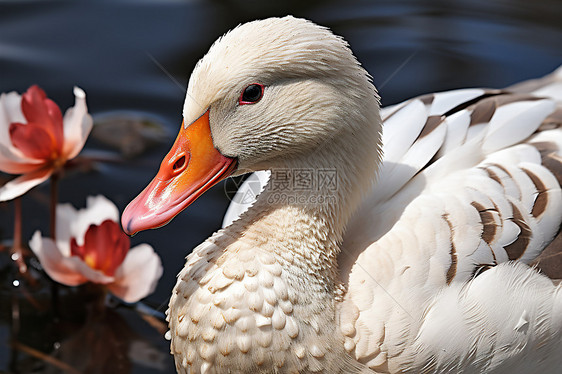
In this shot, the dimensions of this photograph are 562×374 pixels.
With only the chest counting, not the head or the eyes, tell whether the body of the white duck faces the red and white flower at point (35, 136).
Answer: no

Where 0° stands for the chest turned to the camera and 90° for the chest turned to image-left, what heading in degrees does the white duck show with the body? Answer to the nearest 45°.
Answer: approximately 45°

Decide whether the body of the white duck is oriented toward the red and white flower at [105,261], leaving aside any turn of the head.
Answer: no
